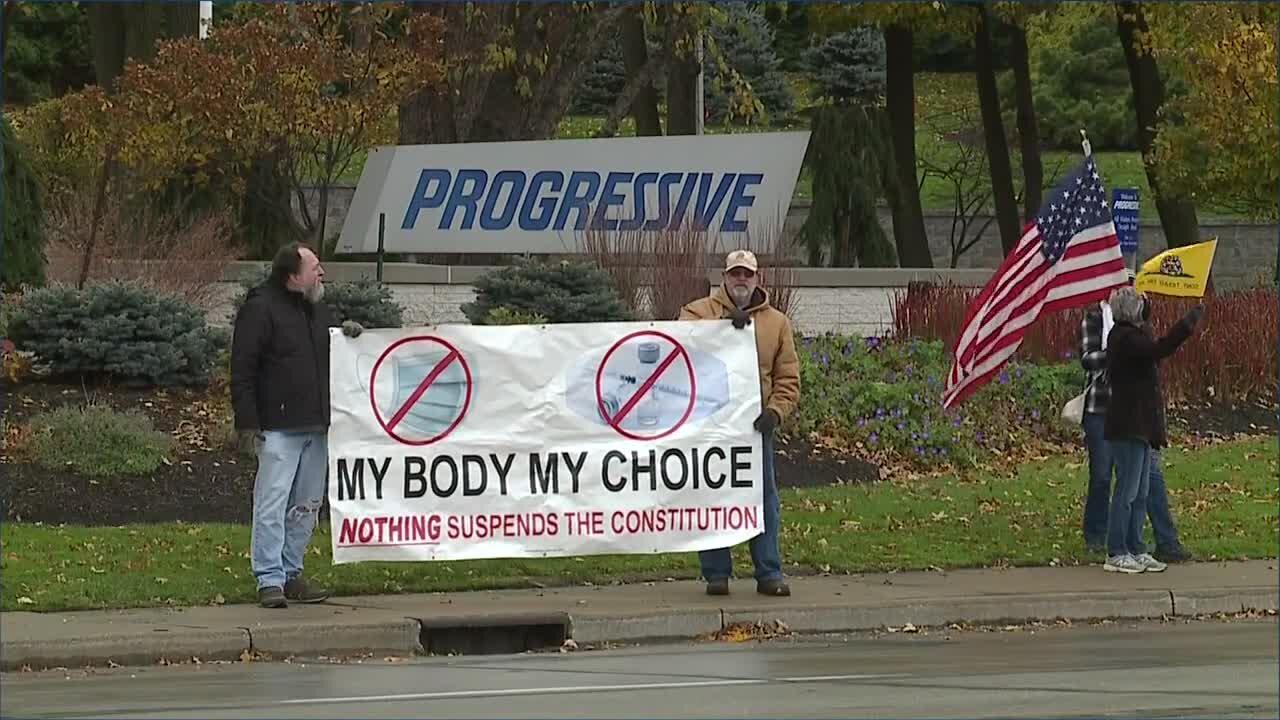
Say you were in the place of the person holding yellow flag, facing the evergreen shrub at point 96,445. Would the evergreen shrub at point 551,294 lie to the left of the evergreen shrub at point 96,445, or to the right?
right

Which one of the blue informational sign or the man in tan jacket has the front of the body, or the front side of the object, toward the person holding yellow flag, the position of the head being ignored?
the blue informational sign

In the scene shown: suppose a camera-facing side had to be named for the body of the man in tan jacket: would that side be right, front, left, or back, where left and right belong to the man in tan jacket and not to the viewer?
front

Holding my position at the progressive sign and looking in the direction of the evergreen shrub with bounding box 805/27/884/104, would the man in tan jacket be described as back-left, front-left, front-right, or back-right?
back-right

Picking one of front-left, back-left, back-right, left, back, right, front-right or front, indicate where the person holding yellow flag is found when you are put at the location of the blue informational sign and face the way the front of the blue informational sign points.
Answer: front

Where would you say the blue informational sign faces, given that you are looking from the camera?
facing the viewer

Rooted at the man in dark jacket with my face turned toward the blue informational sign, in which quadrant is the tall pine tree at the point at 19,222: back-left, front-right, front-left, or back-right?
front-left

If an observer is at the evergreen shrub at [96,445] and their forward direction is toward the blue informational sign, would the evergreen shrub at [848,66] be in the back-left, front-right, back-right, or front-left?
front-left
